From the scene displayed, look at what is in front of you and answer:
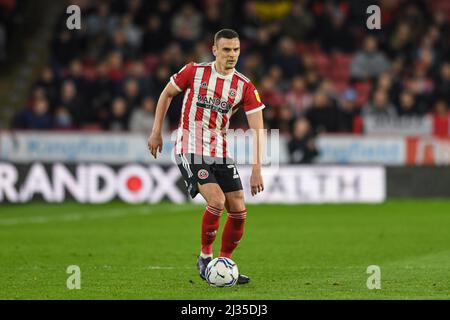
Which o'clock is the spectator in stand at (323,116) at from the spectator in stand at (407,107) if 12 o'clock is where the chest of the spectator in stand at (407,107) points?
the spectator in stand at (323,116) is roughly at 2 o'clock from the spectator in stand at (407,107).

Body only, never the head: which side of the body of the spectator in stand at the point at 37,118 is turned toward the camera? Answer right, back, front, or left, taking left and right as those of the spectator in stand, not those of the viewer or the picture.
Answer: front

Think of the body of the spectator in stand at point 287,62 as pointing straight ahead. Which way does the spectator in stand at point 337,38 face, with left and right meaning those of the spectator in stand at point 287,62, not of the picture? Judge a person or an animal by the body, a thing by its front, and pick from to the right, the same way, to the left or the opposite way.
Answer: the same way

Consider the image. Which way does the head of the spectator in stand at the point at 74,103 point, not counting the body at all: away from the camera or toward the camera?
toward the camera

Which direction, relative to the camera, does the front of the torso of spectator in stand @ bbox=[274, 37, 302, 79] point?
toward the camera

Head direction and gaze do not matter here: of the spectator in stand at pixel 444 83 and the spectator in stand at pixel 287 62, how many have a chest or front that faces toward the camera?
2

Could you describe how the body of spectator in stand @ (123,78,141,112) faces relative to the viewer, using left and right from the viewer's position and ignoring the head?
facing the viewer

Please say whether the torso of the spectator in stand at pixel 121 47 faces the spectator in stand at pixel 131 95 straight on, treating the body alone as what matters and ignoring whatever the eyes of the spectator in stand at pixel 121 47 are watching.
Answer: yes

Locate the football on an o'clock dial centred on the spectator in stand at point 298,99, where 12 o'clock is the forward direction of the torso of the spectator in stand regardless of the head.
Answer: The football is roughly at 12 o'clock from the spectator in stand.
